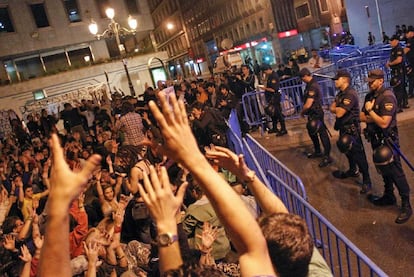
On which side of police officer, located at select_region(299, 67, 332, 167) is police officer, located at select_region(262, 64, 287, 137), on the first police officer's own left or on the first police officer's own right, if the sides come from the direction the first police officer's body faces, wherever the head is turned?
on the first police officer's own right

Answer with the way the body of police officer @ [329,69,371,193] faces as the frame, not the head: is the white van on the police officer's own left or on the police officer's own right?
on the police officer's own right

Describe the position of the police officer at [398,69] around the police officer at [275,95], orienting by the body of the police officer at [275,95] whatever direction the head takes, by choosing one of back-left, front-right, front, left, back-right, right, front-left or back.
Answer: back

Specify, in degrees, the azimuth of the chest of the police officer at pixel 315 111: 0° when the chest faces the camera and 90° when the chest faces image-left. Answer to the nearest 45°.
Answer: approximately 90°

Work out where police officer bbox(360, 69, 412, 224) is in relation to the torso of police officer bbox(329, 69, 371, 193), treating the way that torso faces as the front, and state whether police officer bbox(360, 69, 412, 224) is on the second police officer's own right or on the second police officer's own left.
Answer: on the second police officer's own left

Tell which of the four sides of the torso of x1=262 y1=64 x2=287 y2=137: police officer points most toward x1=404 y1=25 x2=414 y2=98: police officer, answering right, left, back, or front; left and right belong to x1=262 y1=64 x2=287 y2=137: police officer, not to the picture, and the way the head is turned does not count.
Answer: back

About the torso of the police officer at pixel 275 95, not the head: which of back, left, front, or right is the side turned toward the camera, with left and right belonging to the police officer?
left

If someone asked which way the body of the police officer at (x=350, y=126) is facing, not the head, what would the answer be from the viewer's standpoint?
to the viewer's left

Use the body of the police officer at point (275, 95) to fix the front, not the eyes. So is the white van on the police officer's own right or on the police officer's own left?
on the police officer's own right

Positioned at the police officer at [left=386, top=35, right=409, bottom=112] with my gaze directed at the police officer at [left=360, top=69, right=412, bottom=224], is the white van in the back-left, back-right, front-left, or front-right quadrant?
back-right
